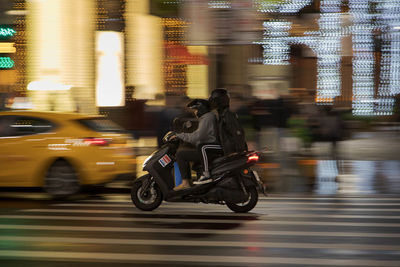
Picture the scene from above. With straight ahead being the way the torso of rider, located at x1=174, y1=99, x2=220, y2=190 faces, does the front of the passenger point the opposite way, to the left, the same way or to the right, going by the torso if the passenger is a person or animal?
the same way

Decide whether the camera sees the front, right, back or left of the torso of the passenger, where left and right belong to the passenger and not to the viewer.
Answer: left

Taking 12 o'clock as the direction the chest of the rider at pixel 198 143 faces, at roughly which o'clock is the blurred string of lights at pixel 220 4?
The blurred string of lights is roughly at 3 o'clock from the rider.

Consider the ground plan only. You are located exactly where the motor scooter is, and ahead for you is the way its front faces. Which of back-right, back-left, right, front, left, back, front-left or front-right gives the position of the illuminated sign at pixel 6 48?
front-right

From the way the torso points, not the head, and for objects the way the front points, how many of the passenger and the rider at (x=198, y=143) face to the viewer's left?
2

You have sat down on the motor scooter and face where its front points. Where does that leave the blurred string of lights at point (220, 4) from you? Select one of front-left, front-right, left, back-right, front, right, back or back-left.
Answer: right

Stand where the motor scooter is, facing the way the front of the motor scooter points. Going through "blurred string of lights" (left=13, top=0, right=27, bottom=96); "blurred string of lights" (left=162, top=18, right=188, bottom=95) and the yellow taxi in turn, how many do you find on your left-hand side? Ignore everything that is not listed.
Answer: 0

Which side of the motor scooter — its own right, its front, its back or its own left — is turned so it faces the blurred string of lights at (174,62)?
right

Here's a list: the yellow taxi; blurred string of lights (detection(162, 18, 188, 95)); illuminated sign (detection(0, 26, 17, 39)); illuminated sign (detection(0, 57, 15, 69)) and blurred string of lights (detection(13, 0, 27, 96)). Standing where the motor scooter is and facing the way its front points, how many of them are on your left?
0

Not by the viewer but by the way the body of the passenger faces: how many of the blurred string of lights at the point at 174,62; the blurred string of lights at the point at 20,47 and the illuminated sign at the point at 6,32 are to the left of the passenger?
0

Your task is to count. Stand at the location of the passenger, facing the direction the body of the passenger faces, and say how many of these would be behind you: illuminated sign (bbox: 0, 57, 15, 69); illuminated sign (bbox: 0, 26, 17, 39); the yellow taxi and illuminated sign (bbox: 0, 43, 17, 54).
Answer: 0

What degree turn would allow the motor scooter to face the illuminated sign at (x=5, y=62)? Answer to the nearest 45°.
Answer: approximately 45° to its right

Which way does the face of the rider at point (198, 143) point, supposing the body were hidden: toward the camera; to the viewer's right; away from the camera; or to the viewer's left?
to the viewer's left

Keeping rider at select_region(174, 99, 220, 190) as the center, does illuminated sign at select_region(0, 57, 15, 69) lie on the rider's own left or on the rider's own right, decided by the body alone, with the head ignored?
on the rider's own right

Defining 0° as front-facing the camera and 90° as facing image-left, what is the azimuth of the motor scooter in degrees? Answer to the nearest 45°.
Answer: approximately 90°

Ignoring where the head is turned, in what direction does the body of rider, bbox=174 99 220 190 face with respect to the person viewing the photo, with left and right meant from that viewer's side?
facing to the left of the viewer

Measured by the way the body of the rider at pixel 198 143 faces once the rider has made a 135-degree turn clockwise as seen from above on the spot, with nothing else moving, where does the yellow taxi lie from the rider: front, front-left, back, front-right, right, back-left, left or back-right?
left

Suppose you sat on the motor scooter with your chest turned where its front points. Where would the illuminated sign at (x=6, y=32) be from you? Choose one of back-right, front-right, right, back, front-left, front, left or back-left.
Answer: front-right
